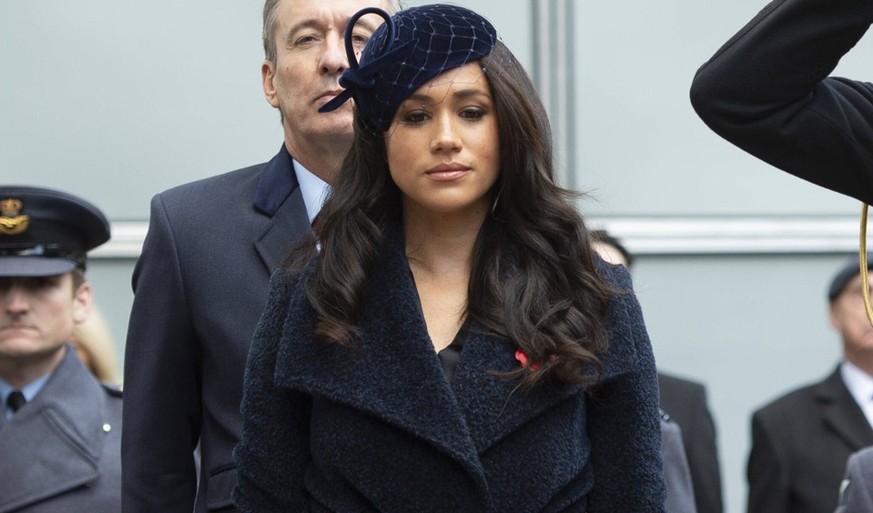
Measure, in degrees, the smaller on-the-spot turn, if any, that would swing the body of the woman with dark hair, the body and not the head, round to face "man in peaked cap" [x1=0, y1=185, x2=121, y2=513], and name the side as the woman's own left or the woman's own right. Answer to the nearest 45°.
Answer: approximately 135° to the woman's own right

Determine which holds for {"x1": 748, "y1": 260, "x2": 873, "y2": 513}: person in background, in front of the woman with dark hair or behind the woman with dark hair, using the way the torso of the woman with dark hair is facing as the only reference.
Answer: behind

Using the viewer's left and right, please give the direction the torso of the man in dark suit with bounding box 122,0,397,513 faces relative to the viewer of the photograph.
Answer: facing the viewer and to the right of the viewer

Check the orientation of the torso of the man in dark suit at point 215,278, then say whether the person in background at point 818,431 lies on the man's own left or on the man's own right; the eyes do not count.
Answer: on the man's own left

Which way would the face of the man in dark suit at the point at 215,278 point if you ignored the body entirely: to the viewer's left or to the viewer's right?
to the viewer's right

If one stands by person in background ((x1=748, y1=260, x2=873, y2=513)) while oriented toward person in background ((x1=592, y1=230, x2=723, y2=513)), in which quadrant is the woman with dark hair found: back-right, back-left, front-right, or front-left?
front-left

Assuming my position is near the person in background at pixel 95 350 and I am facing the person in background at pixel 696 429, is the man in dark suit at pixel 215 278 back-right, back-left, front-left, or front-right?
front-right

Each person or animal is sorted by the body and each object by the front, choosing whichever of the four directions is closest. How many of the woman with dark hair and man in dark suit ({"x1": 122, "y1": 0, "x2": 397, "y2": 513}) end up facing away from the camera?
0

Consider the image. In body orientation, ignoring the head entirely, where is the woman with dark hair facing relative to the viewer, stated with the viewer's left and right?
facing the viewer

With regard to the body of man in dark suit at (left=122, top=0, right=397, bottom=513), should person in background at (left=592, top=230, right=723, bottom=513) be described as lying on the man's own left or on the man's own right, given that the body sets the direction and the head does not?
on the man's own left
